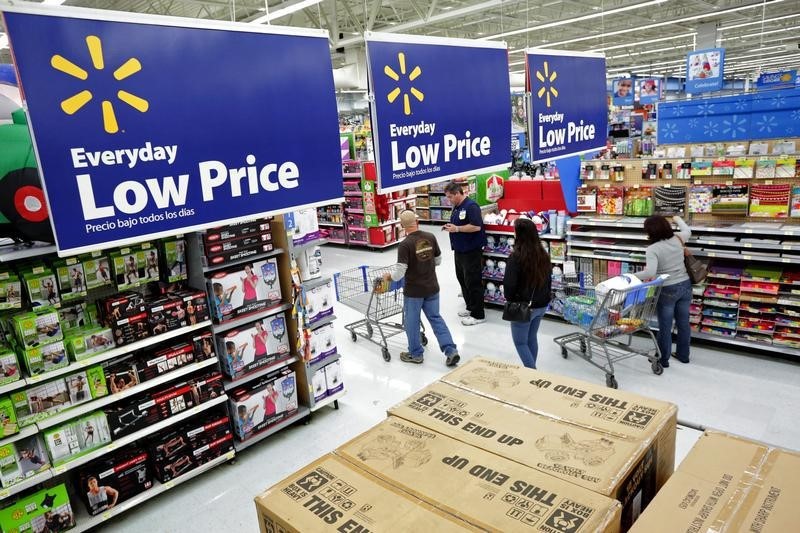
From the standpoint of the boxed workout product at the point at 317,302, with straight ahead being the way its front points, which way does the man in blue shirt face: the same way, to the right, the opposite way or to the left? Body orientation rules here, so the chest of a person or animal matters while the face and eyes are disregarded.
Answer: to the right

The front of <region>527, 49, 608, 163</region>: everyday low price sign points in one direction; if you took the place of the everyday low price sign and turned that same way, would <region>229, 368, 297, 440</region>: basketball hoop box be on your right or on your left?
on your right

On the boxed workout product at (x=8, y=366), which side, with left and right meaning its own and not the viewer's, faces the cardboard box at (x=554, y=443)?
front

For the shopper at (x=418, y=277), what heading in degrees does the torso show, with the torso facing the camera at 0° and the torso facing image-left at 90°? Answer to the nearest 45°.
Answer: approximately 135°

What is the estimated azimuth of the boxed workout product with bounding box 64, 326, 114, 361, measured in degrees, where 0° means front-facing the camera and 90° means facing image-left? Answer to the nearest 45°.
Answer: approximately 315°

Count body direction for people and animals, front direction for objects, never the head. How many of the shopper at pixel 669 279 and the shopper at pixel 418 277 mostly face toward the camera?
0

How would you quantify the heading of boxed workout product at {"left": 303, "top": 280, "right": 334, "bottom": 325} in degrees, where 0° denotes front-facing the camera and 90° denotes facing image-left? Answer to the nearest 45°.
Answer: approximately 315°

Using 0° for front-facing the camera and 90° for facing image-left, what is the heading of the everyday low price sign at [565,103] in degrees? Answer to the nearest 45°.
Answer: approximately 315°

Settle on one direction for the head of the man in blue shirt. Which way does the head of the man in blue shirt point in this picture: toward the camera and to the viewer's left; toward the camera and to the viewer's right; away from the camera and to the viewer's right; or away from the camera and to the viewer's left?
toward the camera and to the viewer's left

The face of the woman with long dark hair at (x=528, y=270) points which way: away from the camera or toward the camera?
away from the camera

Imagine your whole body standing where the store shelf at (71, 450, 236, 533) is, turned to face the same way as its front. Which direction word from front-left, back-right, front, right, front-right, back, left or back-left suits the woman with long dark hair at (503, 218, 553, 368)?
front-left
